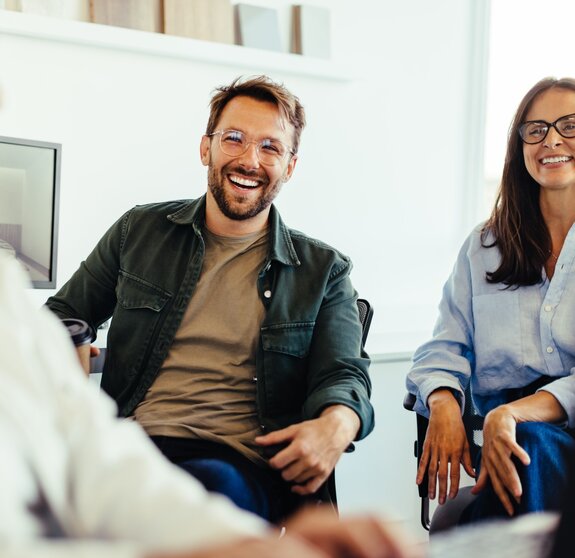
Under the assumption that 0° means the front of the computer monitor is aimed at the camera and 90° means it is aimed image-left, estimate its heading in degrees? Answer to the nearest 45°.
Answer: approximately 315°

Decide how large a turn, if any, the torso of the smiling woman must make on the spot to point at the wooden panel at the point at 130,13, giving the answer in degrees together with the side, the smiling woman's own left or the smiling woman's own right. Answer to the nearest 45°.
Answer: approximately 135° to the smiling woman's own right

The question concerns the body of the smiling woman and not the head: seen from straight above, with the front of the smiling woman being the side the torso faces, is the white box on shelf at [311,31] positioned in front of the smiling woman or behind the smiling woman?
behind

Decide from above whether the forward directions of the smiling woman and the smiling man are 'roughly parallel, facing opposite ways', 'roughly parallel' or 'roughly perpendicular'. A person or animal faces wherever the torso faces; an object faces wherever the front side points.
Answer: roughly parallel

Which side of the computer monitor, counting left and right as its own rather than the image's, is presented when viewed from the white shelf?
left

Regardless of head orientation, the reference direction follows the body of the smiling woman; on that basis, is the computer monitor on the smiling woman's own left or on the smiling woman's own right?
on the smiling woman's own right

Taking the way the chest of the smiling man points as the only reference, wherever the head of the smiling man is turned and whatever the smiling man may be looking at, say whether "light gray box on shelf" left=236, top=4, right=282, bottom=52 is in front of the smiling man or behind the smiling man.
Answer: behind

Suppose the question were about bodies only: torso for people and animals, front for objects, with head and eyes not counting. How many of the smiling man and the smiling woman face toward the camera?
2

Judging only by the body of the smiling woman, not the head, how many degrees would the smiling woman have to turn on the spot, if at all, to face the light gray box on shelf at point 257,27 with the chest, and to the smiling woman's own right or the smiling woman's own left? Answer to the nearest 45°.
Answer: approximately 135° to the smiling woman's own right

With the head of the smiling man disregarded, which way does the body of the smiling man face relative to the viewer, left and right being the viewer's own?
facing the viewer
